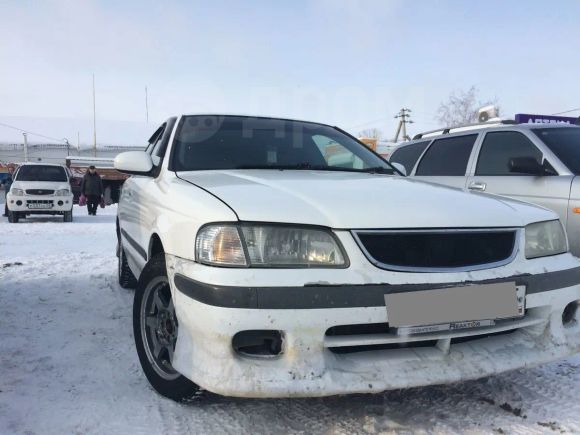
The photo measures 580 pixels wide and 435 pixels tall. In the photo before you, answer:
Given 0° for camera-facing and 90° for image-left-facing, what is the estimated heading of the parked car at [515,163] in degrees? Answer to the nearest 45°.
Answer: approximately 315°

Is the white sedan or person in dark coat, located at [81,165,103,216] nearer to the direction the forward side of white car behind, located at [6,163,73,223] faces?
the white sedan

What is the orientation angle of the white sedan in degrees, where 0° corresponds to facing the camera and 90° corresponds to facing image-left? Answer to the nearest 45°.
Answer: approximately 315°

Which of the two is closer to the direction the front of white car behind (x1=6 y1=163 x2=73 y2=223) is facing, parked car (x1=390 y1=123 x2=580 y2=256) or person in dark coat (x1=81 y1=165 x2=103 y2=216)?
the parked car

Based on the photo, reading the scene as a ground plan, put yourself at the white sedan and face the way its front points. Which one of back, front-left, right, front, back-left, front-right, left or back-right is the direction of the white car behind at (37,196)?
back

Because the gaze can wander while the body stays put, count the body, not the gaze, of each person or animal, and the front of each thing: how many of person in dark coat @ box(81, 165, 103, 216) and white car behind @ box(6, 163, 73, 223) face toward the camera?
2

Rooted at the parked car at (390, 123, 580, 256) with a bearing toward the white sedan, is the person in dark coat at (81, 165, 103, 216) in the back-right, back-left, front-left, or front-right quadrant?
back-right

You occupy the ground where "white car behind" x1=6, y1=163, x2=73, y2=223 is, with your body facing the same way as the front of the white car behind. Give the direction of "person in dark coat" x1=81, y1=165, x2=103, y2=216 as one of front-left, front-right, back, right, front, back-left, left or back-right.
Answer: back-left
